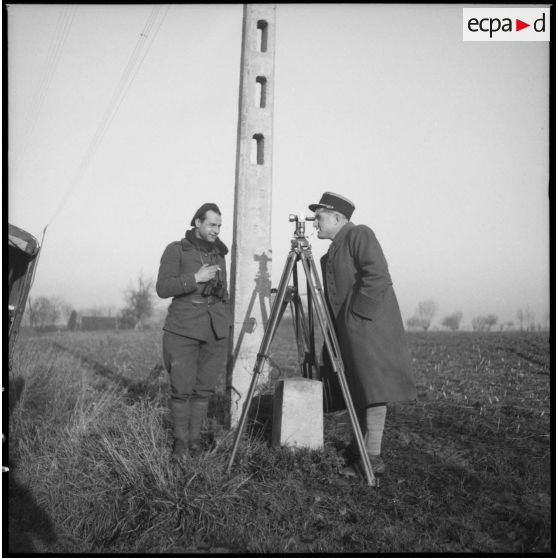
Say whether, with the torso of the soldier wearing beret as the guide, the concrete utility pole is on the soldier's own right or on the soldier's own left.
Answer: on the soldier's own left

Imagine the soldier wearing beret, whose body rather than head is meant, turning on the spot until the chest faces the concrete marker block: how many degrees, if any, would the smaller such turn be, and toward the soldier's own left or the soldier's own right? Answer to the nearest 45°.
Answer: approximately 45° to the soldier's own left

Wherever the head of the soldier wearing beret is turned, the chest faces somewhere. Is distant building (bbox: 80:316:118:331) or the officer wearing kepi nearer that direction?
the officer wearing kepi

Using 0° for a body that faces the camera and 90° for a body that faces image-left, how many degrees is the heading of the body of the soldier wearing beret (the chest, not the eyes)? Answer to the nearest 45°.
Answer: approximately 315°

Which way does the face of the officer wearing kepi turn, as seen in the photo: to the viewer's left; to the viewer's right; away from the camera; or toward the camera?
to the viewer's left

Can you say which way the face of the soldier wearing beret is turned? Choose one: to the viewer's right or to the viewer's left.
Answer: to the viewer's right

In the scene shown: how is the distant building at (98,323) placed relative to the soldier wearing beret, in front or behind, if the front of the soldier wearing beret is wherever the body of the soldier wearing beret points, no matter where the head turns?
behind

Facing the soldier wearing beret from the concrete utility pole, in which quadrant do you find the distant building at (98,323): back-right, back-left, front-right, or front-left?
back-right

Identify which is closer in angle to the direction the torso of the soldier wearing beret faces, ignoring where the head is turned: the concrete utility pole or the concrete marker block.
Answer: the concrete marker block
